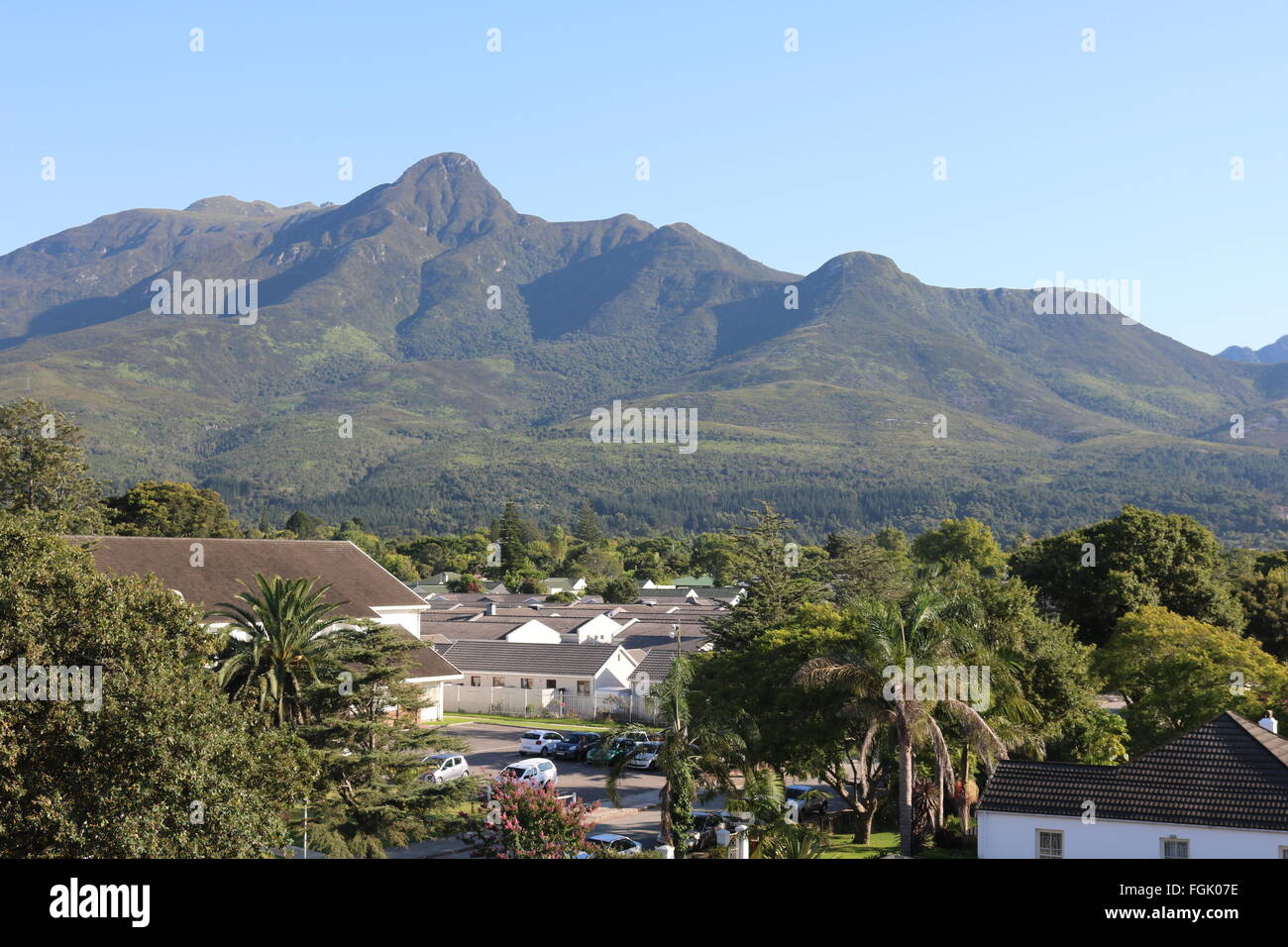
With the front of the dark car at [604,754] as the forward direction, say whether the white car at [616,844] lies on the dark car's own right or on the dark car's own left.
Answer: on the dark car's own left

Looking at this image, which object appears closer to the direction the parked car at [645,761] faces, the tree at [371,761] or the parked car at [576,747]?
the tree

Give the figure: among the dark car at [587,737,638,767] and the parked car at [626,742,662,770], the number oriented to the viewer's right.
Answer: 0

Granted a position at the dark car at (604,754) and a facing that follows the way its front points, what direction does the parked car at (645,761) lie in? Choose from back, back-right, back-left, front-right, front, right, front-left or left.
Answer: left

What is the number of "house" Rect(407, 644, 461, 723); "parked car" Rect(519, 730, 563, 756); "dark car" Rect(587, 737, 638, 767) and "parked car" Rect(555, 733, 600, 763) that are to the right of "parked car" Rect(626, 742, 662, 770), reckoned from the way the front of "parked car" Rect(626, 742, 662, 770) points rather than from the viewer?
4

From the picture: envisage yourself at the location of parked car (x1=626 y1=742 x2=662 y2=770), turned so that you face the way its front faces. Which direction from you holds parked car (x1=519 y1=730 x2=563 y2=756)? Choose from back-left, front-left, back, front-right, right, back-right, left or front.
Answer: right

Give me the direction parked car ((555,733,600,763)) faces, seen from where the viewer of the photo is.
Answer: facing the viewer and to the left of the viewer

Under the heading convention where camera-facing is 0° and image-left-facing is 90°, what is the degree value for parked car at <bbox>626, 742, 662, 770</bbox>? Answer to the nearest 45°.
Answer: approximately 45°

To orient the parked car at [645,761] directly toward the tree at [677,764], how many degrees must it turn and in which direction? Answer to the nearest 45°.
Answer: approximately 45° to its left

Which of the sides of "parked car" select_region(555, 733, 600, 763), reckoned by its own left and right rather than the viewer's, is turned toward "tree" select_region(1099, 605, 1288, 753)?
left
